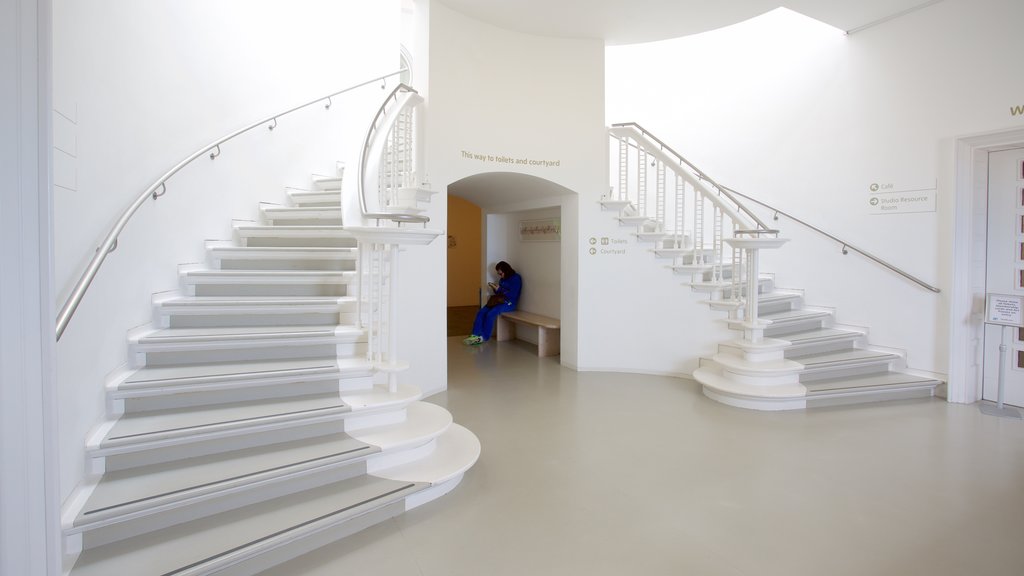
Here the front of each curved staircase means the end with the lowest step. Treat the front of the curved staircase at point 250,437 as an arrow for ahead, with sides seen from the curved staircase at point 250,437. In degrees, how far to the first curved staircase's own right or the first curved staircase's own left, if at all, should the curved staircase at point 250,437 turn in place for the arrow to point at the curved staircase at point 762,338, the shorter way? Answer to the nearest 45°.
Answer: approximately 45° to the first curved staircase's own left

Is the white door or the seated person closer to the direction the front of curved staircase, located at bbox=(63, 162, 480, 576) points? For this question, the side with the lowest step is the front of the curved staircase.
the white door

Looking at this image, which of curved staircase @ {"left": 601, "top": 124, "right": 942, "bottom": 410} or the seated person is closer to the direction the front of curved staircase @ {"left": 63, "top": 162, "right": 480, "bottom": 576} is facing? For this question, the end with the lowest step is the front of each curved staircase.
the curved staircase

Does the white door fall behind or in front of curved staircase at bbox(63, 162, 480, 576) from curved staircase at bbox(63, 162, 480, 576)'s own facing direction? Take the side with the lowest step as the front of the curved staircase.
in front

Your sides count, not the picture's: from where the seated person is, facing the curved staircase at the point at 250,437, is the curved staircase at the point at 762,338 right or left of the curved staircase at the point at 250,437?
left

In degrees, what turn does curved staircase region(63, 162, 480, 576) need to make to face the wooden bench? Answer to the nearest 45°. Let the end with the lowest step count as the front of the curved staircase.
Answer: approximately 90° to its left

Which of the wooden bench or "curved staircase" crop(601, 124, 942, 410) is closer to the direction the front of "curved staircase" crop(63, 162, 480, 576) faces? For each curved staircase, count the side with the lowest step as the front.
the curved staircase

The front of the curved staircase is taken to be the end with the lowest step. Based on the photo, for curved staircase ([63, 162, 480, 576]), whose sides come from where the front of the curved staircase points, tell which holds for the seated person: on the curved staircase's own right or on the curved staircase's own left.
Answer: on the curved staircase's own left

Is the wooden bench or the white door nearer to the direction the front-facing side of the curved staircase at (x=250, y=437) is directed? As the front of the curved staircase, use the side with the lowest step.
the white door

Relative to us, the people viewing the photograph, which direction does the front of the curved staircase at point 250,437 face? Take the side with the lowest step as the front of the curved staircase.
facing the viewer and to the right of the viewer
